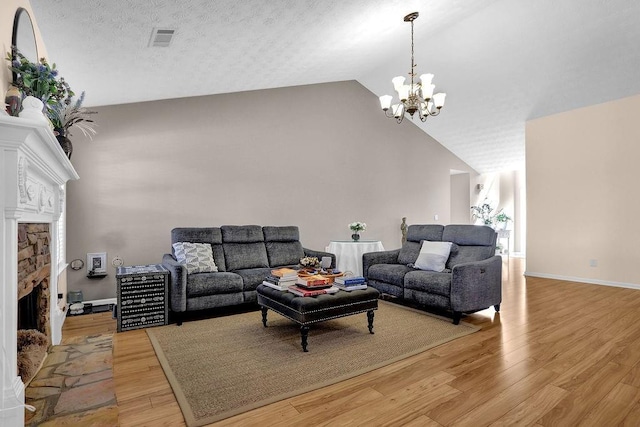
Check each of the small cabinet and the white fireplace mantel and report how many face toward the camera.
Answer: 1

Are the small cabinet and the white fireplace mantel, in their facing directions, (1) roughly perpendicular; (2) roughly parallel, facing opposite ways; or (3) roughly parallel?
roughly perpendicular

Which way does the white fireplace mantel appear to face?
to the viewer's right

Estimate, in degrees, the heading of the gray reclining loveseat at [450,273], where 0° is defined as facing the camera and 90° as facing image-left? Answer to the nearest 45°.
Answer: approximately 45°

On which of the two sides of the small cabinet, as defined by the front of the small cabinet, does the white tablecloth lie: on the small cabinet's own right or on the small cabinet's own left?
on the small cabinet's own left

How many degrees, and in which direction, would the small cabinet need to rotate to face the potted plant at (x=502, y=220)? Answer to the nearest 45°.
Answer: approximately 90° to its left

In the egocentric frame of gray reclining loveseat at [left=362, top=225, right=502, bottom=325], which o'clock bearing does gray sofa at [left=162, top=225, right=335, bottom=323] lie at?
The gray sofa is roughly at 1 o'clock from the gray reclining loveseat.
